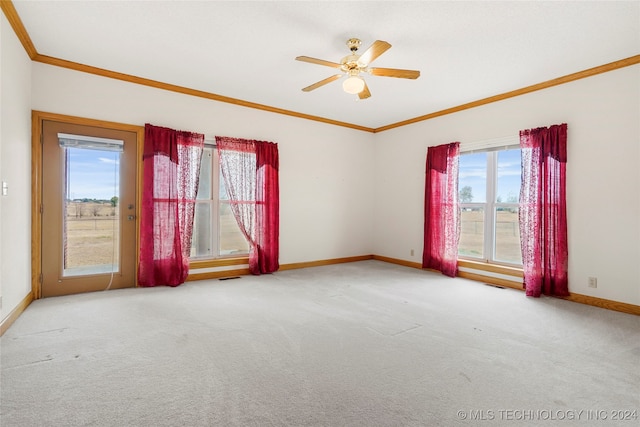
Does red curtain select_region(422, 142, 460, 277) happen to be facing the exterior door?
yes

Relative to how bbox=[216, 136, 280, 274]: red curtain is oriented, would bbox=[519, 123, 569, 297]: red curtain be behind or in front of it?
in front

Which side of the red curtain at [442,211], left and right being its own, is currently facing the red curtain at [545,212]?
left

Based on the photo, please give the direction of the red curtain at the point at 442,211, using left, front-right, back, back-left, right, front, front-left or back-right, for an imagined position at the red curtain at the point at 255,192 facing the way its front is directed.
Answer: front-left

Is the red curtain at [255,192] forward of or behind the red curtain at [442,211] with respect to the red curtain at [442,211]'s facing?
forward

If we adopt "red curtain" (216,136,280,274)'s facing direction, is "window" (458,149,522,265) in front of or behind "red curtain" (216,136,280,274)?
in front

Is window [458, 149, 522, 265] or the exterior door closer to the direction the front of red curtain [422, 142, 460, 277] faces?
the exterior door

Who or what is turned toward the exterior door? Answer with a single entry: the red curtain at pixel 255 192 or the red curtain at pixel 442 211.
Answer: the red curtain at pixel 442 211

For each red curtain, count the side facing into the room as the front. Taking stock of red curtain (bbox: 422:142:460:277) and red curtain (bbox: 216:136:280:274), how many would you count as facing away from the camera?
0

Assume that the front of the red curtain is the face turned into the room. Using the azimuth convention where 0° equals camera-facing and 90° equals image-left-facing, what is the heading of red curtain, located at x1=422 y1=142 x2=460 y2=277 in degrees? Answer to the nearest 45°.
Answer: approximately 45°

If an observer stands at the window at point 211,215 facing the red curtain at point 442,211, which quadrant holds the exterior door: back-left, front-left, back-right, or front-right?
back-right

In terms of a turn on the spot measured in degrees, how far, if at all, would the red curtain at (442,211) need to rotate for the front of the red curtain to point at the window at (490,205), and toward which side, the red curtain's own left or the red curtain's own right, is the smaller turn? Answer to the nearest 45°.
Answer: approximately 135° to the red curtain's own left

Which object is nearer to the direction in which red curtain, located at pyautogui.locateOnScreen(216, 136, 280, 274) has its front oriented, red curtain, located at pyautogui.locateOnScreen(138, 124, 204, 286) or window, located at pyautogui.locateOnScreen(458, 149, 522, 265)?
the window

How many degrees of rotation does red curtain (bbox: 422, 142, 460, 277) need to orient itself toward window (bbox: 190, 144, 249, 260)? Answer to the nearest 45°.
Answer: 0° — it already faces it

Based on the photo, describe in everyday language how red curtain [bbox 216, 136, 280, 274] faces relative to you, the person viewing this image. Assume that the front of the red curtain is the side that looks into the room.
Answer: facing the viewer and to the right of the viewer

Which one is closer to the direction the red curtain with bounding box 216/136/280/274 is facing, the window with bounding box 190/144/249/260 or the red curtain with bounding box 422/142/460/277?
the red curtain

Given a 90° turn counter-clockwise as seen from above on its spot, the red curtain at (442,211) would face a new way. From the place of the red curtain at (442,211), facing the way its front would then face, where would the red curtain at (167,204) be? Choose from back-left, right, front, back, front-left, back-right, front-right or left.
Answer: right
